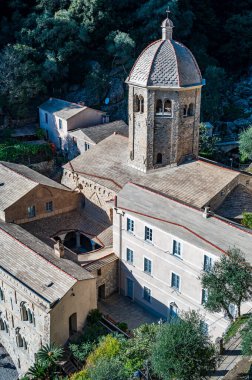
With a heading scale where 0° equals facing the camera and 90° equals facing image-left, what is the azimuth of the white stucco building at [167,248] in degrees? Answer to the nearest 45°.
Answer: approximately 45°

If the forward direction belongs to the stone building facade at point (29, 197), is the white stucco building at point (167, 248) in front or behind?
in front

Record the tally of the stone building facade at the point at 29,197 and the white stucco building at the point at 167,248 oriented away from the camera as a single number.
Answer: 0

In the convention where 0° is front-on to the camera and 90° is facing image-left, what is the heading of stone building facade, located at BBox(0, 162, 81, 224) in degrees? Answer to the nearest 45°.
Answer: approximately 315°

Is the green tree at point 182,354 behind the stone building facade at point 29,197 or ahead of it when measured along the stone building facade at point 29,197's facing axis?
ahead

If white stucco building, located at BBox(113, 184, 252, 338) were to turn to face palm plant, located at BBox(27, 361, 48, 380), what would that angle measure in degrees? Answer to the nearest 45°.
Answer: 0° — it already faces it

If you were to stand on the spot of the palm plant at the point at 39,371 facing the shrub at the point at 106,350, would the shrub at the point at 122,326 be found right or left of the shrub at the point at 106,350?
left
